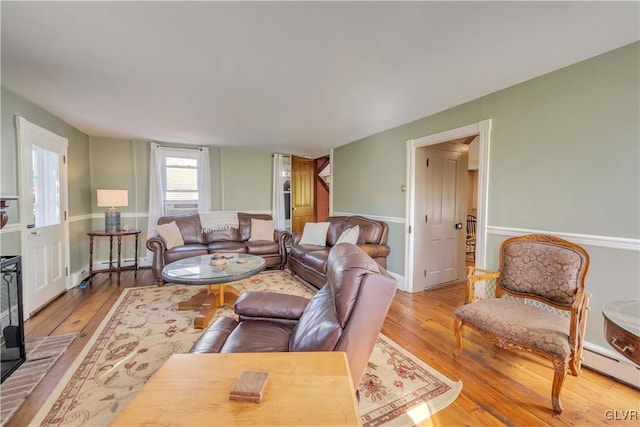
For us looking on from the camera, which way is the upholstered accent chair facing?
facing the viewer and to the left of the viewer

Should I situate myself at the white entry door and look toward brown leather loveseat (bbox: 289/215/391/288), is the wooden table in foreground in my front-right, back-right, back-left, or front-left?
front-right

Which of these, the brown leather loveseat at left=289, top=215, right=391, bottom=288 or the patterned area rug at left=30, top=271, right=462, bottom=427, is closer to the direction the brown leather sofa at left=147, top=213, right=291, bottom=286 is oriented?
the patterned area rug

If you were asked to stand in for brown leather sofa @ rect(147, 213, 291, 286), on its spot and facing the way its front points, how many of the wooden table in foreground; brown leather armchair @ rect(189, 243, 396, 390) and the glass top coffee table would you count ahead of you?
3

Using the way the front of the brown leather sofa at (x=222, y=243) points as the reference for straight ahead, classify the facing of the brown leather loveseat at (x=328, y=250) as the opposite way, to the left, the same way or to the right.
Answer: to the right

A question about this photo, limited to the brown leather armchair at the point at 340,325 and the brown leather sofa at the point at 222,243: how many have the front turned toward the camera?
1

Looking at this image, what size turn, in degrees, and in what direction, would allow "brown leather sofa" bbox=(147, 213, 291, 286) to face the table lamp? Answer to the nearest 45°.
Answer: approximately 90° to its right

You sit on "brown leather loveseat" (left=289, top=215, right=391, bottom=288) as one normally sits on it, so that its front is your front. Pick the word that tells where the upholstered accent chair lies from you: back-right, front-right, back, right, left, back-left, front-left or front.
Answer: left

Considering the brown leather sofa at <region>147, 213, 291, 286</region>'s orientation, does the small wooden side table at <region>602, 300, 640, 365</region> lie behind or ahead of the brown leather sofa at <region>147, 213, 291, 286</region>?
ahead

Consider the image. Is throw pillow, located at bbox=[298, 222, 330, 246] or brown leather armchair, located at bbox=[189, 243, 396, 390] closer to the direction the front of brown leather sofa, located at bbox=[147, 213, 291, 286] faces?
the brown leather armchair

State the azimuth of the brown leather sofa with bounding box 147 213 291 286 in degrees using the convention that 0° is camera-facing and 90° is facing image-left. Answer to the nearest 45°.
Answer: approximately 0°
